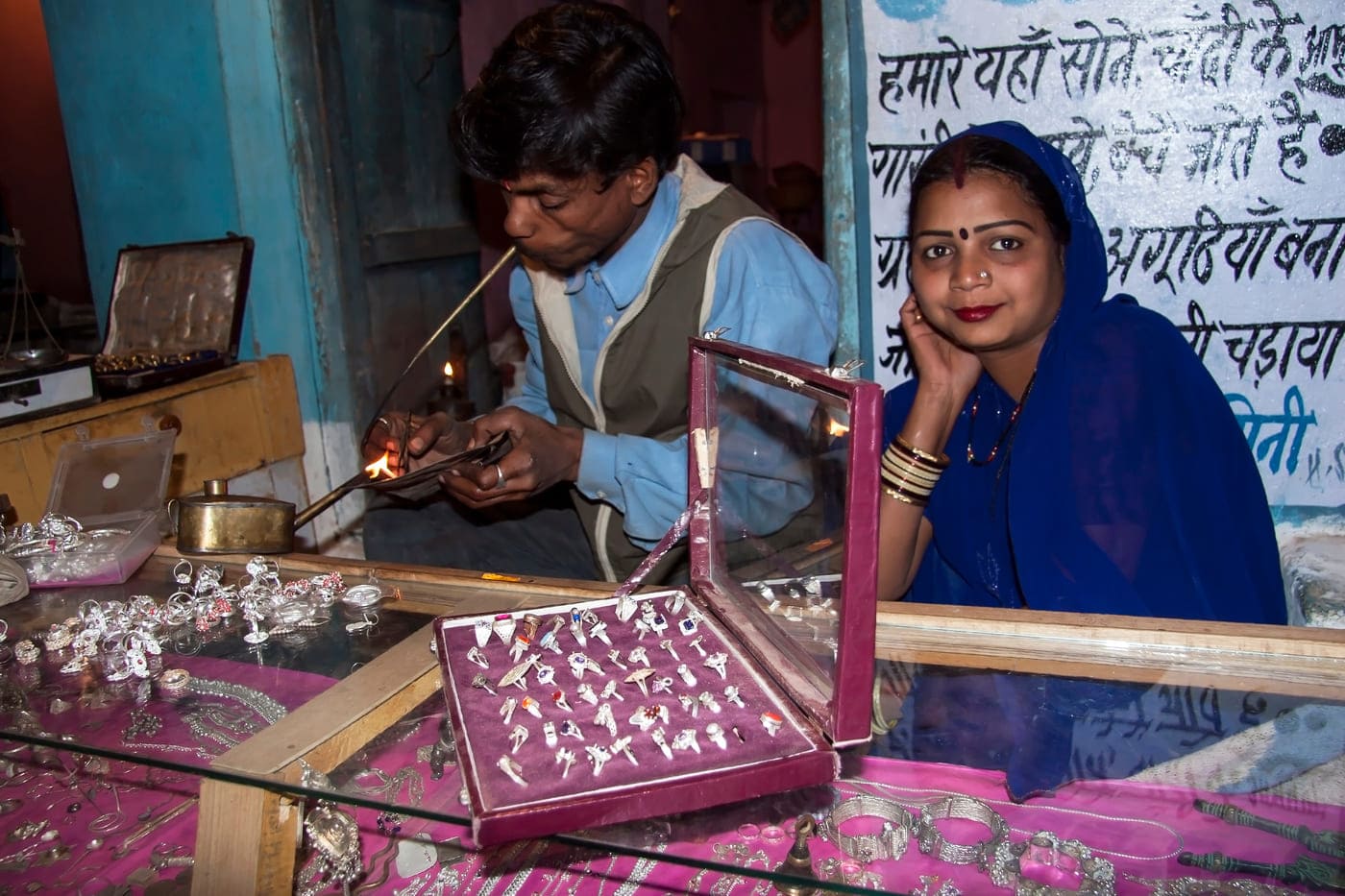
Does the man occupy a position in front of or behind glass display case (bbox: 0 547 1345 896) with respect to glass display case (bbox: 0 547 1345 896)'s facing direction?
behind

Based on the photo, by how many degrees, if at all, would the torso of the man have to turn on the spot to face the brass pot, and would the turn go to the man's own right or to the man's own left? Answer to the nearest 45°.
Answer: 0° — they already face it

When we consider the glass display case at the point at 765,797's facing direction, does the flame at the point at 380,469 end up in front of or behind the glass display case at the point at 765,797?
behind

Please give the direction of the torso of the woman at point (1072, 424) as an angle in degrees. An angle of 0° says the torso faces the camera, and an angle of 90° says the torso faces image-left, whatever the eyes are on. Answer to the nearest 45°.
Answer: approximately 45°

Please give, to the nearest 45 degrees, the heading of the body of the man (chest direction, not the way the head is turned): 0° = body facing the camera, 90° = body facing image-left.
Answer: approximately 45°

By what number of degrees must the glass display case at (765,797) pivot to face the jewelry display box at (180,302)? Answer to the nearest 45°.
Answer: approximately 135° to its right

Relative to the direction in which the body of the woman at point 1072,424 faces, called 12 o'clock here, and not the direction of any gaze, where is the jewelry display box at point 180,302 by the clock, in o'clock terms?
The jewelry display box is roughly at 2 o'clock from the woman.

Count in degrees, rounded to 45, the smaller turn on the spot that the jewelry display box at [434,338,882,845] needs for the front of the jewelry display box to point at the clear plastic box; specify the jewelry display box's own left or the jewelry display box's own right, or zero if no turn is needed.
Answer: approximately 45° to the jewelry display box's own right
